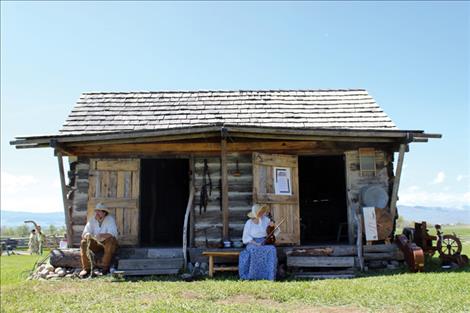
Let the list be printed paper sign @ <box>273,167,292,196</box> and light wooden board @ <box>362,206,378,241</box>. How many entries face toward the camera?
2

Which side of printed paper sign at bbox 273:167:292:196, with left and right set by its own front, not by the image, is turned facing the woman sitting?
front

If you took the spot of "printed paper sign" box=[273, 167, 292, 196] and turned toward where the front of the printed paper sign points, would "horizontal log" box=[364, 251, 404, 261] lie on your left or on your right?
on your left
